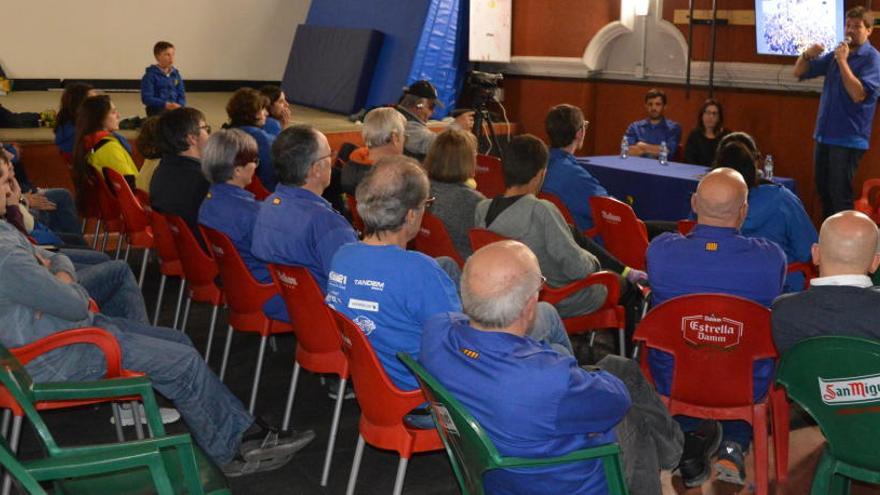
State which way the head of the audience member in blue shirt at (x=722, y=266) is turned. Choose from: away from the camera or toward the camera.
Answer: away from the camera

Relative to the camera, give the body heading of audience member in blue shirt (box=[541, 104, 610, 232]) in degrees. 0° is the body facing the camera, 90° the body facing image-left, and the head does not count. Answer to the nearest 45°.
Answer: approximately 225°

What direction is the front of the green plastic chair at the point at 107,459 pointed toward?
to the viewer's right

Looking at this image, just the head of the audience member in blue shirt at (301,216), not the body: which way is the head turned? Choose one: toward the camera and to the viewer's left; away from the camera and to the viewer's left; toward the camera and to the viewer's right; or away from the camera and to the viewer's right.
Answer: away from the camera and to the viewer's right

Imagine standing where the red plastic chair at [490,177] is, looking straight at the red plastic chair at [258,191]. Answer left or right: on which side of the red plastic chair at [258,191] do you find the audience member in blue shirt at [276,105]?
right

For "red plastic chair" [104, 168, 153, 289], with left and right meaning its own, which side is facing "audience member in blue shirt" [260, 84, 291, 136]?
front

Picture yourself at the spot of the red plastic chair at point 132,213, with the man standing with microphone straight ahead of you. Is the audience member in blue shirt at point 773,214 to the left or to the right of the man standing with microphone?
right

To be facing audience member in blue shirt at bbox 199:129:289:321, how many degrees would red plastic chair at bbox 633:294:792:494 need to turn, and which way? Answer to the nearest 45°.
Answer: approximately 90° to its left

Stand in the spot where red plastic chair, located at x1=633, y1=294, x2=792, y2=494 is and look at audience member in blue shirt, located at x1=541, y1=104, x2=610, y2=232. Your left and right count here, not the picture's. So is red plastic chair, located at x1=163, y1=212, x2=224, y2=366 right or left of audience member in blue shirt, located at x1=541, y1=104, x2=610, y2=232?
left

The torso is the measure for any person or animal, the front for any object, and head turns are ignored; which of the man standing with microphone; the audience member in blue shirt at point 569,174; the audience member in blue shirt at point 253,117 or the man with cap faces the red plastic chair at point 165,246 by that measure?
the man standing with microphone

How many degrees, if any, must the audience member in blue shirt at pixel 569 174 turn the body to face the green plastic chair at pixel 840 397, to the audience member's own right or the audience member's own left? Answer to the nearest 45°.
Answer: approximately 135° to the audience member's own right

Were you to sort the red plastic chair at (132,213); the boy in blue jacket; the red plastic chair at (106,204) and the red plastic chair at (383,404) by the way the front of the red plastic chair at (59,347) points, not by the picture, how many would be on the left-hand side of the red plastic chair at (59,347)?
3

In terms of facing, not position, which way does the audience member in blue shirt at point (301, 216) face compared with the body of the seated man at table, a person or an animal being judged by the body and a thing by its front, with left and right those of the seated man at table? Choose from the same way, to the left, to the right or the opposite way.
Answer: the opposite way

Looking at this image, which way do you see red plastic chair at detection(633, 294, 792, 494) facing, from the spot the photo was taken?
facing away from the viewer

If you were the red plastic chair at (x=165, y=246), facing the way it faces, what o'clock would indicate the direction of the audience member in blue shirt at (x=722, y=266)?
The audience member in blue shirt is roughly at 3 o'clock from the red plastic chair.

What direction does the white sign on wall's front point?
toward the camera

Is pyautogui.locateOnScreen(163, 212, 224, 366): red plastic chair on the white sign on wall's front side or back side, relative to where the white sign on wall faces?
on the front side

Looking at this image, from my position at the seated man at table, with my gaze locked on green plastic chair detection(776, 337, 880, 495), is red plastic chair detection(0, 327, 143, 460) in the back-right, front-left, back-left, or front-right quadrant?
front-right

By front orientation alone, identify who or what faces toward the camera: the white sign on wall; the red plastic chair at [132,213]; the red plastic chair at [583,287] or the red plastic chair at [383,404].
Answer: the white sign on wall

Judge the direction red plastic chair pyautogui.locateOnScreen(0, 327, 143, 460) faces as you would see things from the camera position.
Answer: facing to the right of the viewer

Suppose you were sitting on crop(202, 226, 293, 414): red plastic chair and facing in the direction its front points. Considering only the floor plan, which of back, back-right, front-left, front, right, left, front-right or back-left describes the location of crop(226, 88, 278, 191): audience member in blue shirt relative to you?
front-left

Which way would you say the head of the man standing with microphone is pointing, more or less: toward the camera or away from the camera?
toward the camera

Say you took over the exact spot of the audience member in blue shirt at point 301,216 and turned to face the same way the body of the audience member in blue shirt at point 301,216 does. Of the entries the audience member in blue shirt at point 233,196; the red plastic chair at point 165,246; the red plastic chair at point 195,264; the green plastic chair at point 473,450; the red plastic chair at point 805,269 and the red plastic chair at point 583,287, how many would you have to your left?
3

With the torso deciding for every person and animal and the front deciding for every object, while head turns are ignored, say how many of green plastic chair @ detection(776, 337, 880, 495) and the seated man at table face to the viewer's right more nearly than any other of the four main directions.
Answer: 0

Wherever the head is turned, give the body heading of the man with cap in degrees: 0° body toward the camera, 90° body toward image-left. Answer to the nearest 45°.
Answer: approximately 270°
